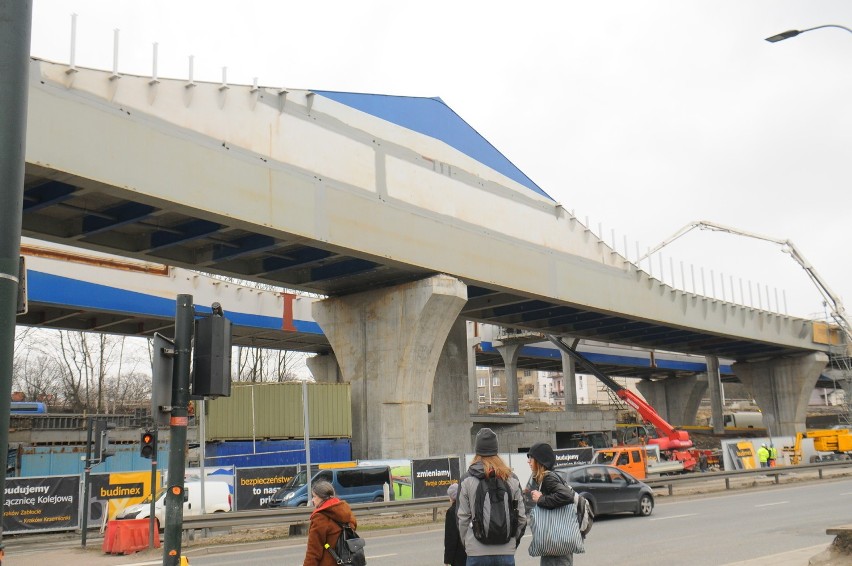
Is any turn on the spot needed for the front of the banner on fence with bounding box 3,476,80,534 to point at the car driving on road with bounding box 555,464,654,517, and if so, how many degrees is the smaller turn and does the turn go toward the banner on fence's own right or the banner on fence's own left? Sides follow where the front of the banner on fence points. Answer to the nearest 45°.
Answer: approximately 45° to the banner on fence's own left

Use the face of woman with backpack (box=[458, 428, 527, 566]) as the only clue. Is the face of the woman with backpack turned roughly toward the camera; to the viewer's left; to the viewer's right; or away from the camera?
away from the camera

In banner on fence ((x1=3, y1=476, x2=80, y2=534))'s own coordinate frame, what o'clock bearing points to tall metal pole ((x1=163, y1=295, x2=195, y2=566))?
The tall metal pole is roughly at 12 o'clock from the banner on fence.

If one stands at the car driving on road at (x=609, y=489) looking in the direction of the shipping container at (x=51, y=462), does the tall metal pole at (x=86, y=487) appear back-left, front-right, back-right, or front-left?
front-left

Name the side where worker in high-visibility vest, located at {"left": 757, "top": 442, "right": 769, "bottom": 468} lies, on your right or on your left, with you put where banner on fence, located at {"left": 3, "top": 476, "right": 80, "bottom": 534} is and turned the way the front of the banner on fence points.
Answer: on your left

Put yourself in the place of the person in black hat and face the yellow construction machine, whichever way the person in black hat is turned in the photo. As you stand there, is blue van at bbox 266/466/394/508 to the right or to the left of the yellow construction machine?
left

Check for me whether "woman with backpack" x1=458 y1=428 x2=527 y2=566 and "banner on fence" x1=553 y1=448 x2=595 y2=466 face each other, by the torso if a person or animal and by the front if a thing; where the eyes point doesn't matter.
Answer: yes

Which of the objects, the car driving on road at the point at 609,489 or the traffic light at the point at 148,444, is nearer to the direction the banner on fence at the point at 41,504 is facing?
the traffic light

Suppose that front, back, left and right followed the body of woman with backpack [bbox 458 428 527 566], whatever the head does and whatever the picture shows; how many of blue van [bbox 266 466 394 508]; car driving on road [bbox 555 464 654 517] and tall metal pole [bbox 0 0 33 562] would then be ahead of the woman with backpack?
2

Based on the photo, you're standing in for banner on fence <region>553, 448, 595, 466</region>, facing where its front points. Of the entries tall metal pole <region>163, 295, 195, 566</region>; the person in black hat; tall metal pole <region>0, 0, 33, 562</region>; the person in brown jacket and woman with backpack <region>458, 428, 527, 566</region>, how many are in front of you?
5

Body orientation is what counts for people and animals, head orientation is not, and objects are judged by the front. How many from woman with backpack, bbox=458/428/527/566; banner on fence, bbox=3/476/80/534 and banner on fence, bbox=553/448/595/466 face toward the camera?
2

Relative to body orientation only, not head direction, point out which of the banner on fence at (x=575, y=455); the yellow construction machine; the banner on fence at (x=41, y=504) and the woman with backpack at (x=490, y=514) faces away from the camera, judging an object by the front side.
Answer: the woman with backpack

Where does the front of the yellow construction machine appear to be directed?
to the viewer's left

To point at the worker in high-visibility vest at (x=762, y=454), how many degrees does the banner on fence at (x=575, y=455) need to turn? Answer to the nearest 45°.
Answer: approximately 135° to its left

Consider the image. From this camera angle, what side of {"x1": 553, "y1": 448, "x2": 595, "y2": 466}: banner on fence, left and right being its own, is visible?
front

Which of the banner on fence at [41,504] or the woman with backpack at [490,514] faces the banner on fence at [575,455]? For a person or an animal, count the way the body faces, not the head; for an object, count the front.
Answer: the woman with backpack

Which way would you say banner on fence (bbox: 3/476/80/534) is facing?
toward the camera

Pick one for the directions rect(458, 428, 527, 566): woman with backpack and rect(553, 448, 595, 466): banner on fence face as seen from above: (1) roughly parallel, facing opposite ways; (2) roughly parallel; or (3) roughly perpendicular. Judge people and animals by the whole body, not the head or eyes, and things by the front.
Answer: roughly parallel, facing opposite ways

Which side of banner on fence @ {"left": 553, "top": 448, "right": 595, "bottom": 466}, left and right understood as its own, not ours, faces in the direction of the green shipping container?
right

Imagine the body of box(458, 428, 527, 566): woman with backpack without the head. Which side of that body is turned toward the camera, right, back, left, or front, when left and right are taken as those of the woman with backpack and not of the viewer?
back

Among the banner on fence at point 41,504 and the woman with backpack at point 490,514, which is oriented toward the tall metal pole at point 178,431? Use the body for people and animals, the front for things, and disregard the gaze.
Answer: the banner on fence

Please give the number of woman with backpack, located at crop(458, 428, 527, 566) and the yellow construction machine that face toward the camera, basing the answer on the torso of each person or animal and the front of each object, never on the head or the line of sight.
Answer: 0

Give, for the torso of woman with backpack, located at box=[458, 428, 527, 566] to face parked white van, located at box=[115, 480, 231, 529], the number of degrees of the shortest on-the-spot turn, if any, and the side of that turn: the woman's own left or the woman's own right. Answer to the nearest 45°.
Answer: approximately 45° to the woman's own left
